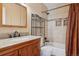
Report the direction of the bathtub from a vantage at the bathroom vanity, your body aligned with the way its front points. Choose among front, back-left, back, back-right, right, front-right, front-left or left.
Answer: left

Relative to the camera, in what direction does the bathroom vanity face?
facing the viewer and to the right of the viewer

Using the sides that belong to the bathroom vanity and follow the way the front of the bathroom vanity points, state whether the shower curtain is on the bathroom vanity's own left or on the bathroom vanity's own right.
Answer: on the bathroom vanity's own left

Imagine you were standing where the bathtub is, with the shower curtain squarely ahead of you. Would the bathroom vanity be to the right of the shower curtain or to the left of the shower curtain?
right
